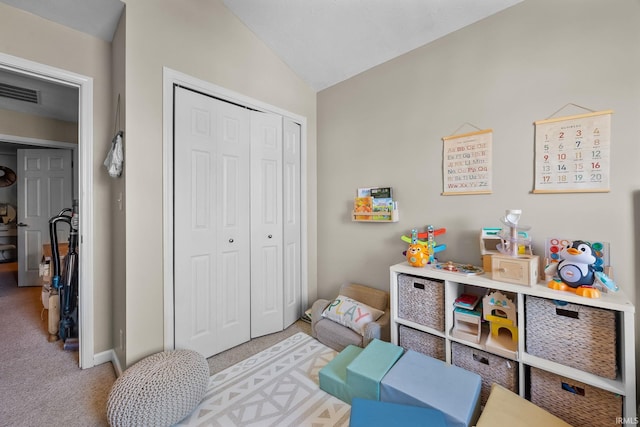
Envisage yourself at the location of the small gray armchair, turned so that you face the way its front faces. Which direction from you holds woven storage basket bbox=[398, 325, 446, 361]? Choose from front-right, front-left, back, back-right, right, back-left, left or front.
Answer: left

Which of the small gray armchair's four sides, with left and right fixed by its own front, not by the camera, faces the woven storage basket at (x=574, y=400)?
left

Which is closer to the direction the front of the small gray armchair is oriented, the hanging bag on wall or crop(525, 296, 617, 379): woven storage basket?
the hanging bag on wall

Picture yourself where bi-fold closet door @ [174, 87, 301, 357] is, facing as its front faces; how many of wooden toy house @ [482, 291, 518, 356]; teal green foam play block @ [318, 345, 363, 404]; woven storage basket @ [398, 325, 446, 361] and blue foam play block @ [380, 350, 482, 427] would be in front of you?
4

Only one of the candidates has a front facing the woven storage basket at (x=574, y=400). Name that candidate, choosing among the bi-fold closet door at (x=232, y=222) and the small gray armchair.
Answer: the bi-fold closet door

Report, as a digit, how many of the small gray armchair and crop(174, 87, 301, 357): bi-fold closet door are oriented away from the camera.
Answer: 0

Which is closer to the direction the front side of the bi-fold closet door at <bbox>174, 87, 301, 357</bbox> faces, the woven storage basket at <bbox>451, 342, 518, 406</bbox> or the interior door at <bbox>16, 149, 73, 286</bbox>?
the woven storage basket

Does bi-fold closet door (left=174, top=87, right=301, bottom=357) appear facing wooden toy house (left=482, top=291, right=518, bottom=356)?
yes

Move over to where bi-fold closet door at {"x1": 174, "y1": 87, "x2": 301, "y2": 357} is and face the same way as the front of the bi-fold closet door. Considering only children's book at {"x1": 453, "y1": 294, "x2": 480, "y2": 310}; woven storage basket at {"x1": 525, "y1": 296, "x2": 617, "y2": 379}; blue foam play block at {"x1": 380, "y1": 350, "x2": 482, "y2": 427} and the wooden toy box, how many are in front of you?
4

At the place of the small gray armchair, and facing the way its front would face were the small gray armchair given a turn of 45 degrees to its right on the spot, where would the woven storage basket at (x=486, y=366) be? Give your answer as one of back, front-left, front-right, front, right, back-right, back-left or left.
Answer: back-left

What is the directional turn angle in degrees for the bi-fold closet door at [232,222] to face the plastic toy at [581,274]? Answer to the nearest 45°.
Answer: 0° — it already faces it

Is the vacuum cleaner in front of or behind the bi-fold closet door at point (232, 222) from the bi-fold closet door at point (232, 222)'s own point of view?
behind

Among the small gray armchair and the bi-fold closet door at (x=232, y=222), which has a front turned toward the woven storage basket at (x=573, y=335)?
the bi-fold closet door

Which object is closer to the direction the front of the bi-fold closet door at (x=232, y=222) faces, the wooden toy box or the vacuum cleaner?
the wooden toy box

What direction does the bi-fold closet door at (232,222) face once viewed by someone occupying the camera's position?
facing the viewer and to the right of the viewer

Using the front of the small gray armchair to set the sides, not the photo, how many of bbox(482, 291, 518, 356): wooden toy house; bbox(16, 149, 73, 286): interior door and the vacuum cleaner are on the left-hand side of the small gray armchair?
1

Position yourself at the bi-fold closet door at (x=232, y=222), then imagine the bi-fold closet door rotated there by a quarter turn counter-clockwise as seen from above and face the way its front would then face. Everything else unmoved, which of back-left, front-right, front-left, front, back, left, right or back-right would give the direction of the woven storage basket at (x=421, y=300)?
right

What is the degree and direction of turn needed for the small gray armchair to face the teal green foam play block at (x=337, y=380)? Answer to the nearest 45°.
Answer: approximately 45° to its left
